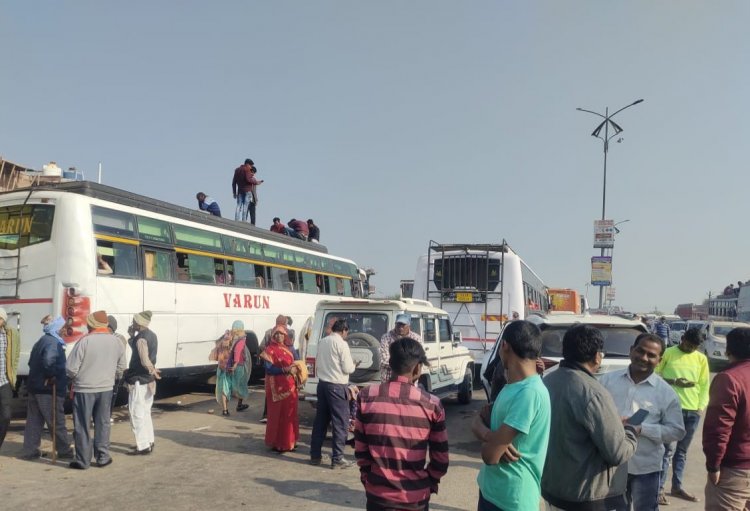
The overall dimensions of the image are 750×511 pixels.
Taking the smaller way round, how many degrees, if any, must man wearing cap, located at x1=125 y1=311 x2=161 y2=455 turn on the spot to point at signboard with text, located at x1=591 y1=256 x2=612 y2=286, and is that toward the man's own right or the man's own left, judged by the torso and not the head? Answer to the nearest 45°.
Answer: approximately 135° to the man's own right

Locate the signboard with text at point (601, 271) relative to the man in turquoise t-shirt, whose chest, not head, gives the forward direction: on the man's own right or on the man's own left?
on the man's own right

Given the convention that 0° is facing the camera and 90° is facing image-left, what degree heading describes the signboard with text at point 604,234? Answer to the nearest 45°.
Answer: approximately 0°

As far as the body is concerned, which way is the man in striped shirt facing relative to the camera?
away from the camera

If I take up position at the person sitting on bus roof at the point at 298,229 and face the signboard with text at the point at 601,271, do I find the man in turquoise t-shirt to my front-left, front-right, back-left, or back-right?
back-right

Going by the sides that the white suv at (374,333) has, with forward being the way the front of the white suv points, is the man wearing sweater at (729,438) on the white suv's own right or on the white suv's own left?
on the white suv's own right

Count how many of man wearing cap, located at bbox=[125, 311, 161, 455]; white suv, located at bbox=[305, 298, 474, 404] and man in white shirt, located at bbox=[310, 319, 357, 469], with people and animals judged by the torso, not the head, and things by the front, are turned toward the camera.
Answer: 0

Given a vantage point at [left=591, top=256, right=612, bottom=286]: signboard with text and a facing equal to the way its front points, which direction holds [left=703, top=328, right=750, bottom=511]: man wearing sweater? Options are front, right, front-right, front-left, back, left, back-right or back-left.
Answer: front

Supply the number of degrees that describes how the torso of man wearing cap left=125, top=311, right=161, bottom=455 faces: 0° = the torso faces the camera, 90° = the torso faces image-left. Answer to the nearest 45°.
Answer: approximately 90°

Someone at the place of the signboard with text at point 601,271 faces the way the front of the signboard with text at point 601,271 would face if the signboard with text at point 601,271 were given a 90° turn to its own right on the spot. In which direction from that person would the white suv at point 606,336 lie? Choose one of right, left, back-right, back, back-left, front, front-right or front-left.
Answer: left

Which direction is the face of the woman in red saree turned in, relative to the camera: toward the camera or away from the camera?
toward the camera

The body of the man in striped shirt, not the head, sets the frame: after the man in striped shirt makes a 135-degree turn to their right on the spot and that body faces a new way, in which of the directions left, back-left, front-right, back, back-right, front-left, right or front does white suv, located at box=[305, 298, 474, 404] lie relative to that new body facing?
back-left

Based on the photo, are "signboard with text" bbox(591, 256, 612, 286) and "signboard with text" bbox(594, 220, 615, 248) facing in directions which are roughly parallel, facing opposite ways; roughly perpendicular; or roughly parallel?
roughly parallel

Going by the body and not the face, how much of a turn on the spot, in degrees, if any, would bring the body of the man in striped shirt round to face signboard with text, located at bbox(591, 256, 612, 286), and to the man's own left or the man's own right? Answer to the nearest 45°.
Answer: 0° — they already face it

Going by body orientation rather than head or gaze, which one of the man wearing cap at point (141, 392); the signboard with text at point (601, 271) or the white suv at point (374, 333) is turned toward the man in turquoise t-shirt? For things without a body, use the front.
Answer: the signboard with text
